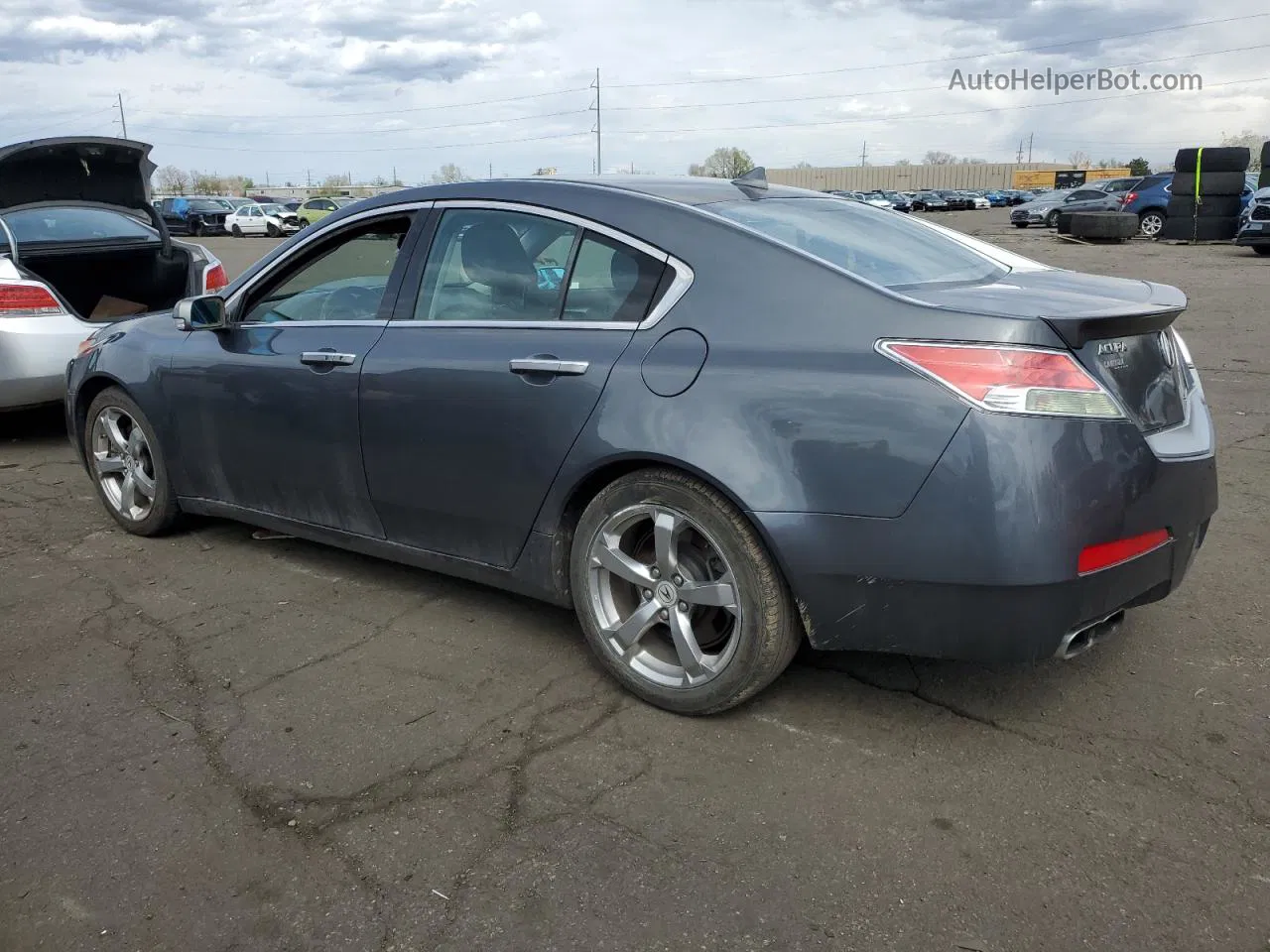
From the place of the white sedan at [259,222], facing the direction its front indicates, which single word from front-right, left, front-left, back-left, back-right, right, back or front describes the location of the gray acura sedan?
front-right

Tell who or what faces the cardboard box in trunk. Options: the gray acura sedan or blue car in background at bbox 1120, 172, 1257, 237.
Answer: the gray acura sedan

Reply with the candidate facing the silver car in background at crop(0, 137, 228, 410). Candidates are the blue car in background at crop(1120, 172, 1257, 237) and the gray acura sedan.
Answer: the gray acura sedan

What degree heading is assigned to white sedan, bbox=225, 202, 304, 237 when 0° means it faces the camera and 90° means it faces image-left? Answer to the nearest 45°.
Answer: approximately 315°

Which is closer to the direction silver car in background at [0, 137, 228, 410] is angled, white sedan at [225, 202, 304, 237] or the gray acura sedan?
the white sedan

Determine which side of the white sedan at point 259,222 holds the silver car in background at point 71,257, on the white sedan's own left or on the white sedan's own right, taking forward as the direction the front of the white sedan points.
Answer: on the white sedan's own right

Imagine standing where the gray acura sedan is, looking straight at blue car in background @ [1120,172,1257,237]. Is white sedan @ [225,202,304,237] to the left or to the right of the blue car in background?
left

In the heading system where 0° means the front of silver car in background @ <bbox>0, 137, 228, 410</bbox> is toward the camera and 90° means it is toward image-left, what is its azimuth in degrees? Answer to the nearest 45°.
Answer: approximately 135°

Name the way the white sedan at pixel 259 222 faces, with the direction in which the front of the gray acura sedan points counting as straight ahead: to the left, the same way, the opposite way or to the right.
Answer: the opposite way
